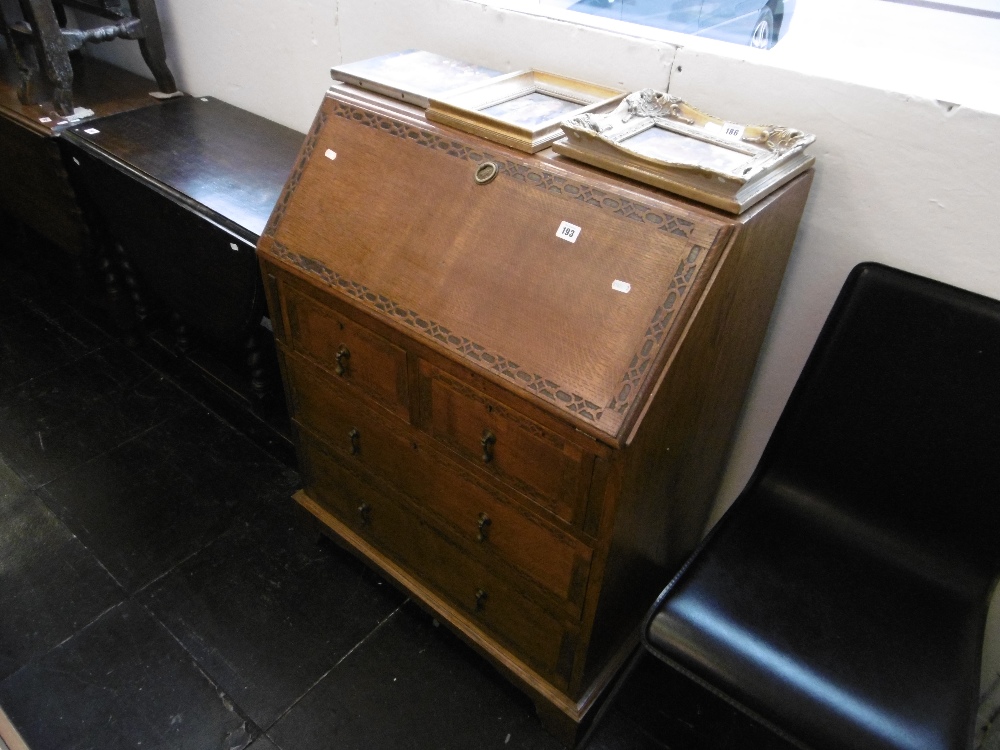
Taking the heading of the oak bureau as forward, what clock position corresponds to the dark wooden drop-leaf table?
The dark wooden drop-leaf table is roughly at 3 o'clock from the oak bureau.

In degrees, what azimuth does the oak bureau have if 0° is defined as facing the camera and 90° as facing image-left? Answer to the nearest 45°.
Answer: approximately 45°

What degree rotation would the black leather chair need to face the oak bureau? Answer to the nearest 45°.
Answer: approximately 45° to its right
